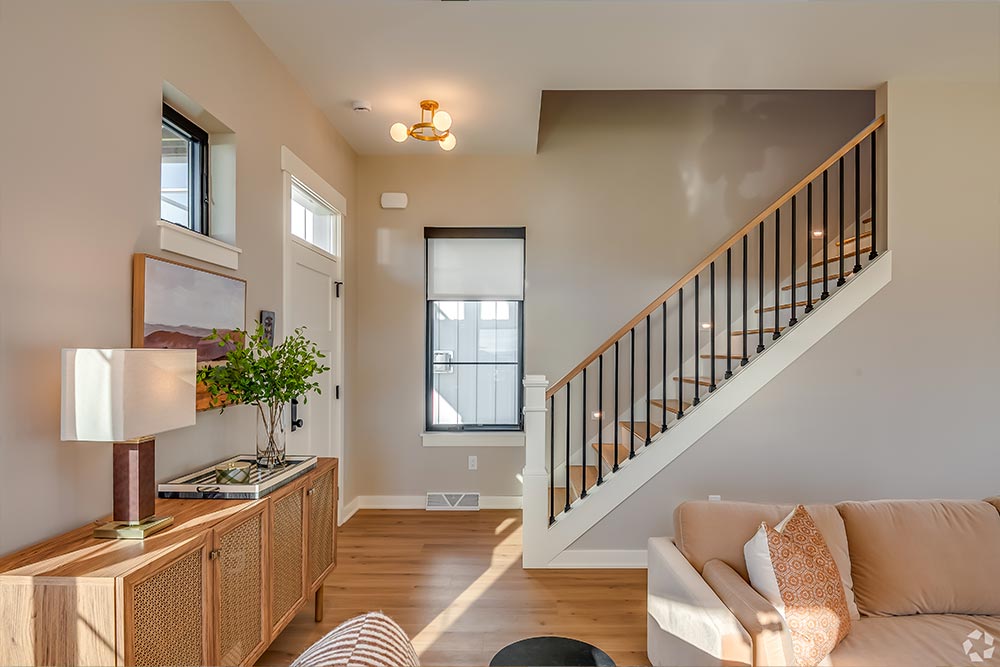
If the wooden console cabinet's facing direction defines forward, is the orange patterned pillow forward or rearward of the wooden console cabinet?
forward

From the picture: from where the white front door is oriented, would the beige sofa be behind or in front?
in front

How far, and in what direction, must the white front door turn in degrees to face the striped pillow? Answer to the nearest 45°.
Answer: approximately 45° to its right

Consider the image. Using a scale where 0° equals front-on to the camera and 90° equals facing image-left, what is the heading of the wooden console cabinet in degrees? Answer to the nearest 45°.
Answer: approximately 315°

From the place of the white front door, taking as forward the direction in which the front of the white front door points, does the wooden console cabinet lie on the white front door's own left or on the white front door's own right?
on the white front door's own right

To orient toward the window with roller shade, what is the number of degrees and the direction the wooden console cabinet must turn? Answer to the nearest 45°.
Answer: approximately 90° to its left

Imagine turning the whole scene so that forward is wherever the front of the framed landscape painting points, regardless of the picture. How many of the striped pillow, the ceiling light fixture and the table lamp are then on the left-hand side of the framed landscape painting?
1
